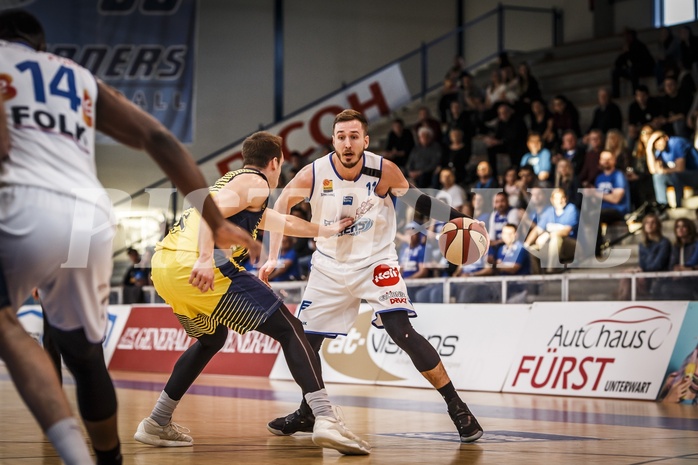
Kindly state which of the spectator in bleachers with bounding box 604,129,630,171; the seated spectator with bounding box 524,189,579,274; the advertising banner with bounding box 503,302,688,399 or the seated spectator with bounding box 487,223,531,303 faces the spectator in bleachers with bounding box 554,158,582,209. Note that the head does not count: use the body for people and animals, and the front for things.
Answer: the spectator in bleachers with bounding box 604,129,630,171

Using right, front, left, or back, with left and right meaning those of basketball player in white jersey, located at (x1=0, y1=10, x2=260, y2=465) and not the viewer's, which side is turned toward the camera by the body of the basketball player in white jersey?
back

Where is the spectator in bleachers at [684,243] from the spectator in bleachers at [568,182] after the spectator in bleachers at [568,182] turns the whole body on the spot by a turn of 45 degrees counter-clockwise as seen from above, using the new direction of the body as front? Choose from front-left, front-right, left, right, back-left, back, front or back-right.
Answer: front-left

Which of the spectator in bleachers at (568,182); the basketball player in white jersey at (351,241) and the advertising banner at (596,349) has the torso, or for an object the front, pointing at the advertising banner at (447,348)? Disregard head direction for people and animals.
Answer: the spectator in bleachers

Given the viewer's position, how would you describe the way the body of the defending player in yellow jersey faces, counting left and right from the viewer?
facing away from the viewer and to the right of the viewer

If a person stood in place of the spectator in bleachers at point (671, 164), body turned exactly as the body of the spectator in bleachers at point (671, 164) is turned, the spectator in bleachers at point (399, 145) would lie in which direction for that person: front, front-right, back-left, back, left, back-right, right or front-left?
right

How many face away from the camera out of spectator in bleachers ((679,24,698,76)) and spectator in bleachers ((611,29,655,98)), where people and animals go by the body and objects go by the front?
0

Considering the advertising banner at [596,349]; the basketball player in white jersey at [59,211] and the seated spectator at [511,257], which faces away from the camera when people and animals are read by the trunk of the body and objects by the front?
the basketball player in white jersey

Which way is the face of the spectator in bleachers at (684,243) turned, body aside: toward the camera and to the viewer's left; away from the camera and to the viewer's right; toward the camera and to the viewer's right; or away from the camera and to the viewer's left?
toward the camera and to the viewer's left

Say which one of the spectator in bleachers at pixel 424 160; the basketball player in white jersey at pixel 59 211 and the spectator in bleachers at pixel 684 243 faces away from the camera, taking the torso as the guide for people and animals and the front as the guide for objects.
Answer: the basketball player in white jersey

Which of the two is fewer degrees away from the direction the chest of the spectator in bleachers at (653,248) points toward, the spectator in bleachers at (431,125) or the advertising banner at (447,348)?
the advertising banner
